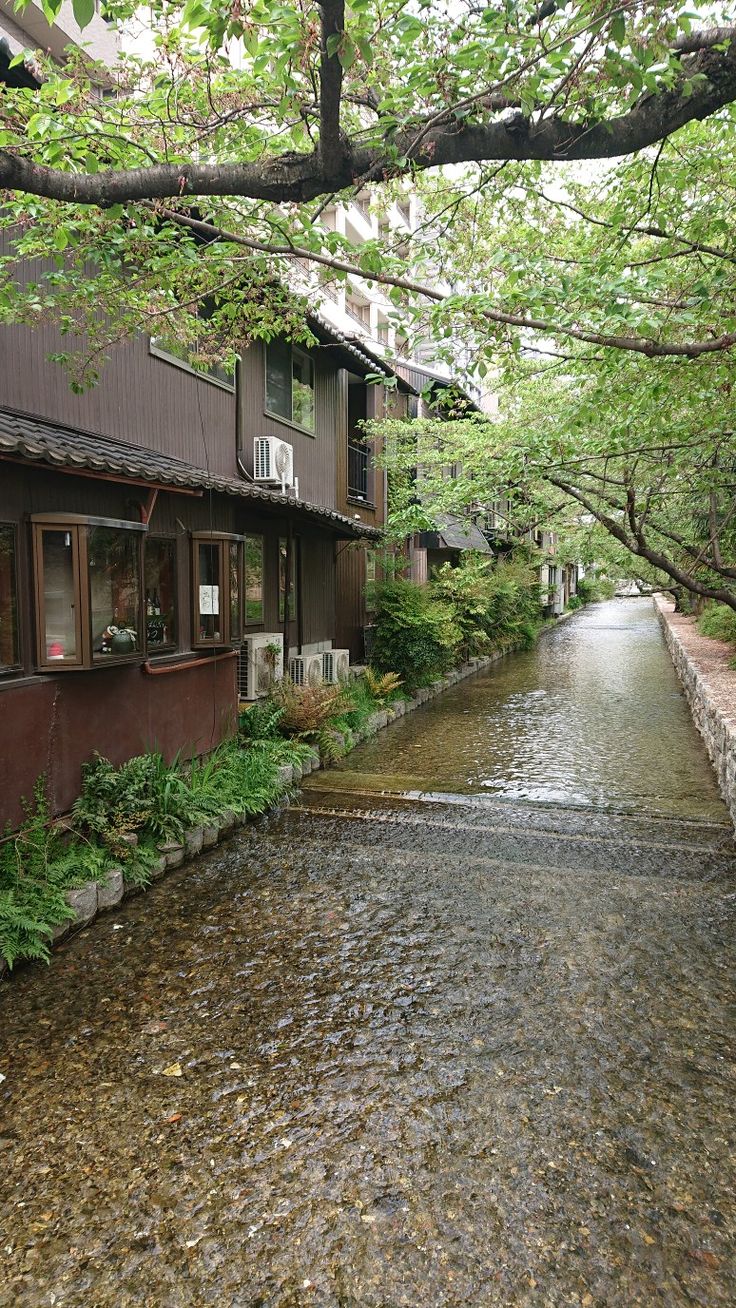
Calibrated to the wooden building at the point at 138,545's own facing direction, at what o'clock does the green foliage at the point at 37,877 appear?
The green foliage is roughly at 2 o'clock from the wooden building.

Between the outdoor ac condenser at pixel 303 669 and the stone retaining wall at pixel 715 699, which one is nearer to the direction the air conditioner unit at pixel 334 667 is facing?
the stone retaining wall

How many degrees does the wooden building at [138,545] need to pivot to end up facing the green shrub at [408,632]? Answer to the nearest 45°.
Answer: approximately 90° to its left

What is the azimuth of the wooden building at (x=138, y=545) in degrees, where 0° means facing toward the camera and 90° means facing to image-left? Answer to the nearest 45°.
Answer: approximately 315°

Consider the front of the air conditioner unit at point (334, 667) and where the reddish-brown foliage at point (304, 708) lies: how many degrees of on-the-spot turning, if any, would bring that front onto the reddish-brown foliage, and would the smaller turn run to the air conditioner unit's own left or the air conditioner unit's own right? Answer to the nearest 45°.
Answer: approximately 45° to the air conditioner unit's own right

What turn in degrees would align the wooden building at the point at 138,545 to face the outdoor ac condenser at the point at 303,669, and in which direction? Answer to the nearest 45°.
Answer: approximately 90° to its left

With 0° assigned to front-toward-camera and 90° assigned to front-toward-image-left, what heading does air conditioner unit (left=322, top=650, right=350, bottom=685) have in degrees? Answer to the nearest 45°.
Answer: approximately 315°

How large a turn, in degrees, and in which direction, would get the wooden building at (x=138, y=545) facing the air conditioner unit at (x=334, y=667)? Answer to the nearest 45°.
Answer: approximately 90° to its left

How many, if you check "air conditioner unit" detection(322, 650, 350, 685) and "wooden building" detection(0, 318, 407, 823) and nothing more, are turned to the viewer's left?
0
